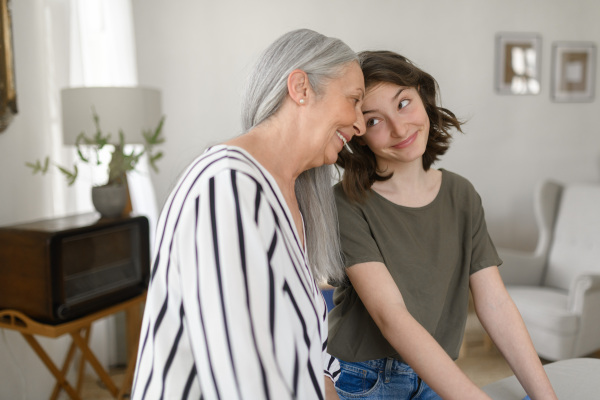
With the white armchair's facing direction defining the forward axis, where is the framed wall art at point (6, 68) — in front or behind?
in front

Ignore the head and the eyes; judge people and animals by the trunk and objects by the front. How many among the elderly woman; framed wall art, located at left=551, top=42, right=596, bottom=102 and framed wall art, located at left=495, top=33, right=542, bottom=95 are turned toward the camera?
2

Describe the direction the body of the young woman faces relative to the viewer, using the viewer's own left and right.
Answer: facing the viewer and to the right of the viewer

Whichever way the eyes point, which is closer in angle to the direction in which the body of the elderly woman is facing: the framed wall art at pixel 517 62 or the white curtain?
the framed wall art

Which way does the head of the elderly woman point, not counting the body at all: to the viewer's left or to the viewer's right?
to the viewer's right

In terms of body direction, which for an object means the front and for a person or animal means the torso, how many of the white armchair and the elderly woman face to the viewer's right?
1

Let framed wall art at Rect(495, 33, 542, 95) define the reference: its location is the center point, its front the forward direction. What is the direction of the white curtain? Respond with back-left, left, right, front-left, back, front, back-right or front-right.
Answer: front-right

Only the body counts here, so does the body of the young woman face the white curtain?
no

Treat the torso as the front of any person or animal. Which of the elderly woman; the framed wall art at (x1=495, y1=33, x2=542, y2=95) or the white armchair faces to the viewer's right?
the elderly woman

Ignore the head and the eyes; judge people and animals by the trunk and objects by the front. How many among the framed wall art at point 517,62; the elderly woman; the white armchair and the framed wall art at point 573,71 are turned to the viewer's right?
1

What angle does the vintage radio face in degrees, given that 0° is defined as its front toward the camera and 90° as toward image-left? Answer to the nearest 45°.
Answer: approximately 315°

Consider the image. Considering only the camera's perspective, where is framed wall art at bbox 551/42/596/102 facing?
facing the viewer

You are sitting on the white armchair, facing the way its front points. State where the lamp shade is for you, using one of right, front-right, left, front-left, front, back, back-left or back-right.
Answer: front

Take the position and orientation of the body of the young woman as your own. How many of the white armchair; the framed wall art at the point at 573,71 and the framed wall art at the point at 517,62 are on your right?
0

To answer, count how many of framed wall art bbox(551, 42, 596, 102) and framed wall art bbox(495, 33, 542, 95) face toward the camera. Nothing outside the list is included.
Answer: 2

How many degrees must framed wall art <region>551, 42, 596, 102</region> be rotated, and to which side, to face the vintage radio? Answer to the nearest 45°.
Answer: approximately 45° to its right

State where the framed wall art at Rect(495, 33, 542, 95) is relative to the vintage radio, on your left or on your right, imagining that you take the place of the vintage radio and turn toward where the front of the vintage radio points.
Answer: on your left

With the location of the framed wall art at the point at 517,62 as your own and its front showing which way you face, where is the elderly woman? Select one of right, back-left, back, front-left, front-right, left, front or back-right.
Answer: front

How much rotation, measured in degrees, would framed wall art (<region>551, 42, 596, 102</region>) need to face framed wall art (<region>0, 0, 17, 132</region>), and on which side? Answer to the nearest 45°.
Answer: approximately 45° to its right
